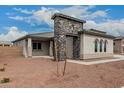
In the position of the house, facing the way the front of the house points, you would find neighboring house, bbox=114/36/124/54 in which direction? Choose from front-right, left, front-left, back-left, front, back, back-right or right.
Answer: left

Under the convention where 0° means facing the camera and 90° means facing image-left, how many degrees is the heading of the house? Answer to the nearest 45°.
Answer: approximately 315°
